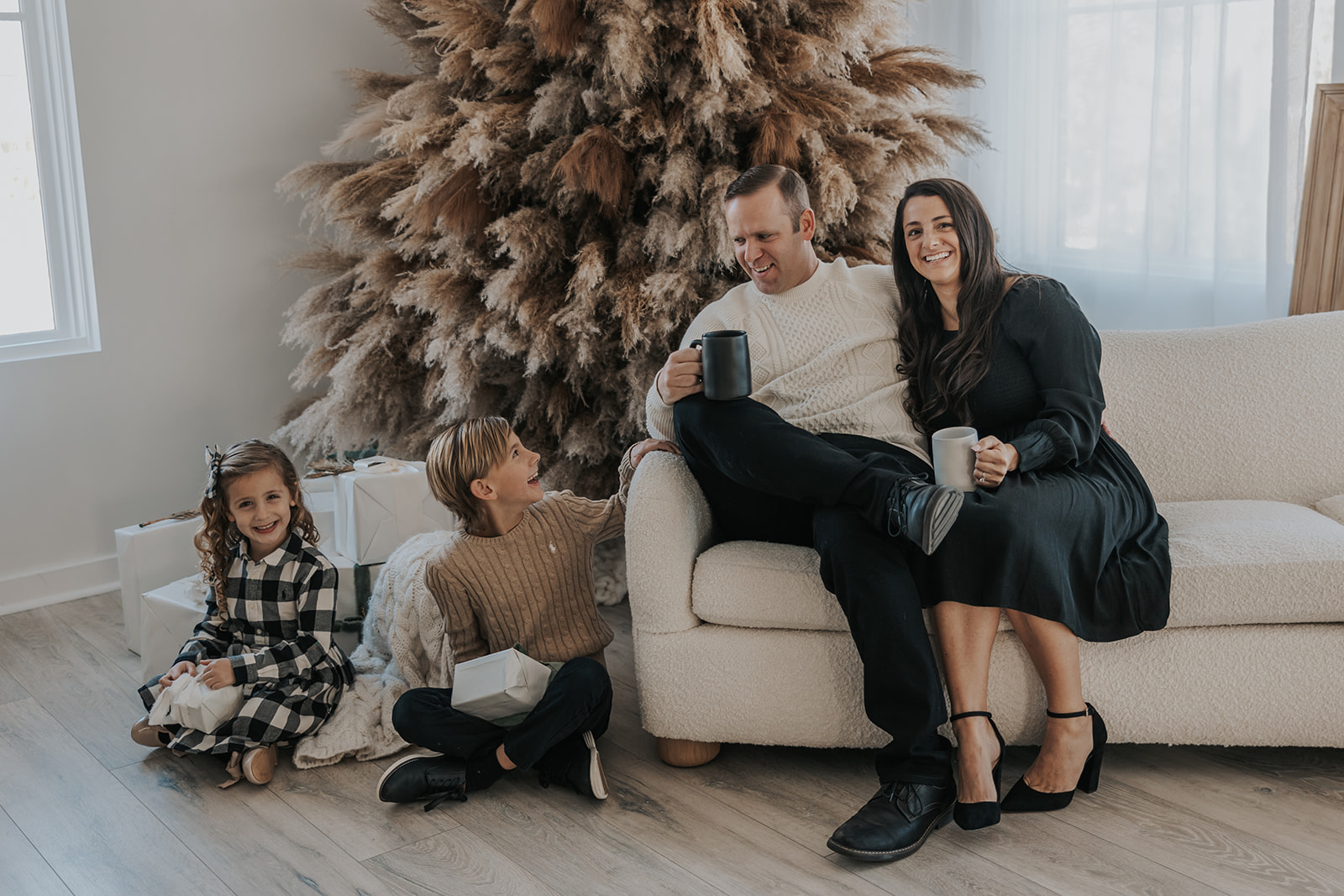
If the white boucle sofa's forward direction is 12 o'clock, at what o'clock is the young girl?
The young girl is roughly at 3 o'clock from the white boucle sofa.

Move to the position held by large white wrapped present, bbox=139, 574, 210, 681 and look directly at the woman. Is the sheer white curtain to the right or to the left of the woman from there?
left

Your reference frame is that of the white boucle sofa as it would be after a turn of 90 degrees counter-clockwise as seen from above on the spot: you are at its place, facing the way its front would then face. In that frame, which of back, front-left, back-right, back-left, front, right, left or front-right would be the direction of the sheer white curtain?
left

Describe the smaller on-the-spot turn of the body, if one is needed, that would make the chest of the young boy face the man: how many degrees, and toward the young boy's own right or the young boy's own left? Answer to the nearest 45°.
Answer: approximately 90° to the young boy's own left

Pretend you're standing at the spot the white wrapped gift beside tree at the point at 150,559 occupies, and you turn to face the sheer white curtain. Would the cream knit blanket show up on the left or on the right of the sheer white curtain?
right

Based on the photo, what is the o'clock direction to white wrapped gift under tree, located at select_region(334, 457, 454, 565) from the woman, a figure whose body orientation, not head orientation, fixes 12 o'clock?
The white wrapped gift under tree is roughly at 2 o'clock from the woman.

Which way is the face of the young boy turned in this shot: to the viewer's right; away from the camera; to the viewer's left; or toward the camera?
to the viewer's right

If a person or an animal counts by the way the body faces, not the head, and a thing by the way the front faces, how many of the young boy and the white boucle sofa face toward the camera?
2

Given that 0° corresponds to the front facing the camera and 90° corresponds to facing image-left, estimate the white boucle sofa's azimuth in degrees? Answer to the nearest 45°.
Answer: approximately 0°

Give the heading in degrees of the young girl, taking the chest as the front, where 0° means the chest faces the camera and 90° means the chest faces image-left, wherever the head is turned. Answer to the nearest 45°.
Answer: approximately 45°
